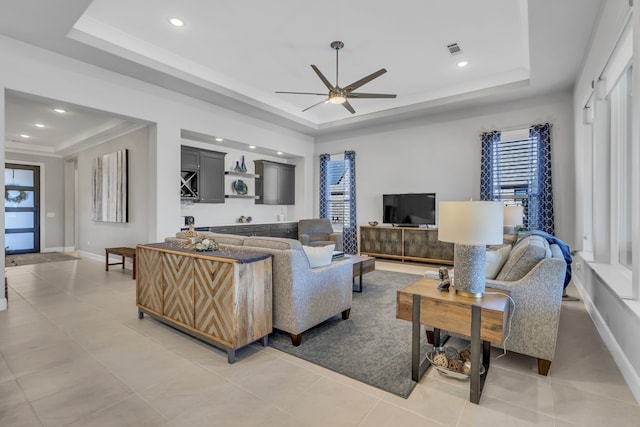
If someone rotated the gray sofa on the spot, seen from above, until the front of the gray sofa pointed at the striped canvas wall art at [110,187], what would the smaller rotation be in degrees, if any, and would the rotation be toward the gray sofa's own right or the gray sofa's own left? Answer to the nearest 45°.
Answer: approximately 90° to the gray sofa's own left

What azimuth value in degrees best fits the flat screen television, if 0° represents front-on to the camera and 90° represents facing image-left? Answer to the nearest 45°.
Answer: approximately 0°

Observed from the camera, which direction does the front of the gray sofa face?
facing away from the viewer and to the right of the viewer

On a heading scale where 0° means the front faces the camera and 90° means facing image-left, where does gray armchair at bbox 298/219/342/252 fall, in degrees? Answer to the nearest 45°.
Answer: approximately 315°

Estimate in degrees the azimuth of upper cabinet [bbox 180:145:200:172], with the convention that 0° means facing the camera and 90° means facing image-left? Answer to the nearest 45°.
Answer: approximately 315°

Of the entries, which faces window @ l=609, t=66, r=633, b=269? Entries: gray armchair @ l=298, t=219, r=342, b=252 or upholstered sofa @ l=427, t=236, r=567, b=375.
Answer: the gray armchair

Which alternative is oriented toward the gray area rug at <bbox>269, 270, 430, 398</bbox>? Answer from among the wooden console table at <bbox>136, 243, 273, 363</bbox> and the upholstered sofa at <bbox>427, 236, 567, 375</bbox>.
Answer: the upholstered sofa

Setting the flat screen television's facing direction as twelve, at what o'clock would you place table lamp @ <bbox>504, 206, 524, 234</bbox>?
The table lamp is roughly at 11 o'clock from the flat screen television.

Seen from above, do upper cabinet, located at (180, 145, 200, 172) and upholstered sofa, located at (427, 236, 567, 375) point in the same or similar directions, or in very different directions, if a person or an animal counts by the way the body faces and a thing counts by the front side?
very different directions

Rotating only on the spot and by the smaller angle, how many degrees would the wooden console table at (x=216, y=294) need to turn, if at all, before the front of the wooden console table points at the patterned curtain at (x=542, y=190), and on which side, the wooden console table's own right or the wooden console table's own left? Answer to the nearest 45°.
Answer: approximately 135° to the wooden console table's own left

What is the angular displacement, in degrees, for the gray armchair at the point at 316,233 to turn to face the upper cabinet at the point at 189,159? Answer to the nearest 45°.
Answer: approximately 90° to its right

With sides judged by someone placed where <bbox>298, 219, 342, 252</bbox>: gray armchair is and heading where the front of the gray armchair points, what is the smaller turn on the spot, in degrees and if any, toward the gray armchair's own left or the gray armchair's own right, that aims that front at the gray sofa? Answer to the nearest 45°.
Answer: approximately 45° to the gray armchair's own right

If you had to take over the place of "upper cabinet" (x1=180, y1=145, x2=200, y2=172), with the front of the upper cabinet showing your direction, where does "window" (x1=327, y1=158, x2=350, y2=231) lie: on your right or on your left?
on your left

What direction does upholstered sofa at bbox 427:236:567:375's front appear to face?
to the viewer's left

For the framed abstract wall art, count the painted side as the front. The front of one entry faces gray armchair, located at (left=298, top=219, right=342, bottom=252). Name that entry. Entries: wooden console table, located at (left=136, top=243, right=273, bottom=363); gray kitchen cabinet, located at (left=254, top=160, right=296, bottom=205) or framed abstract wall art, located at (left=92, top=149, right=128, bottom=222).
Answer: the gray kitchen cabinet
